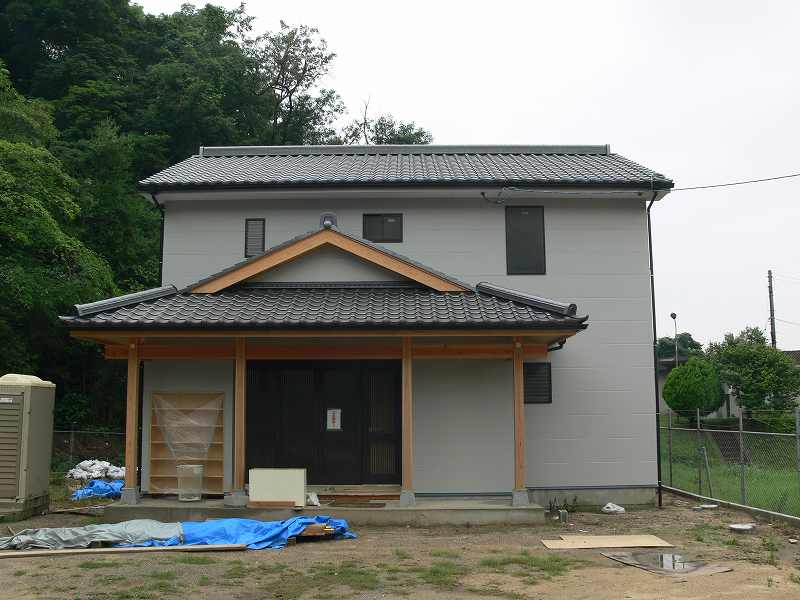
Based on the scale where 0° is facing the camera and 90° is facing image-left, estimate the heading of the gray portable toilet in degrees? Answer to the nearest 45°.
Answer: approximately 45°

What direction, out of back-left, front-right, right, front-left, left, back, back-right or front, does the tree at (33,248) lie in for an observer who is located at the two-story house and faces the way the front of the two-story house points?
back-right

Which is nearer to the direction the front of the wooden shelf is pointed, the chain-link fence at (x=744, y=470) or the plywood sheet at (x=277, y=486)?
the plywood sheet

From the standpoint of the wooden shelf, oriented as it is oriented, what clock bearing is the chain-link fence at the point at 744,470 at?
The chain-link fence is roughly at 9 o'clock from the wooden shelf.

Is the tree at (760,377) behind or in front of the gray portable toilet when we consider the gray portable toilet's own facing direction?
behind
